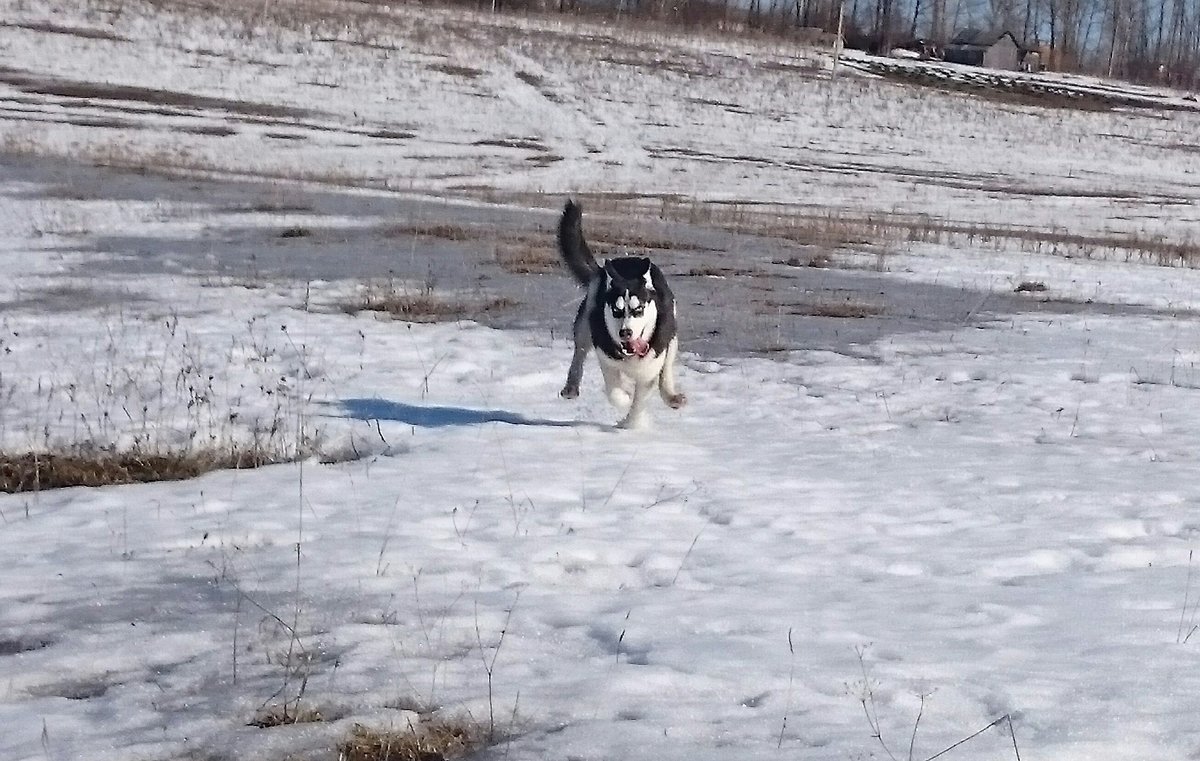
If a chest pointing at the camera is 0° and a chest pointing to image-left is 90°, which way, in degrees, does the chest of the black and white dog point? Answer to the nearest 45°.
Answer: approximately 0°
